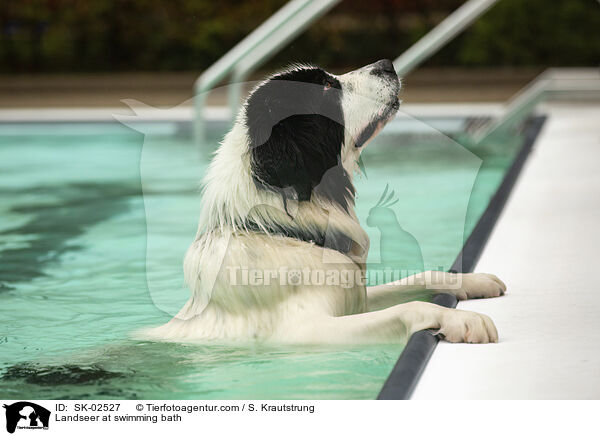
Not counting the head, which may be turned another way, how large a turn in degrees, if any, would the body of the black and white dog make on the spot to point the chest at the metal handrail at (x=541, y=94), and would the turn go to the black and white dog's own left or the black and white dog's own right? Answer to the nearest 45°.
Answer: approximately 45° to the black and white dog's own left

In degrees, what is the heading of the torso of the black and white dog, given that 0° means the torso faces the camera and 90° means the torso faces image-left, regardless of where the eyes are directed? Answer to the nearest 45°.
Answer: approximately 270°
